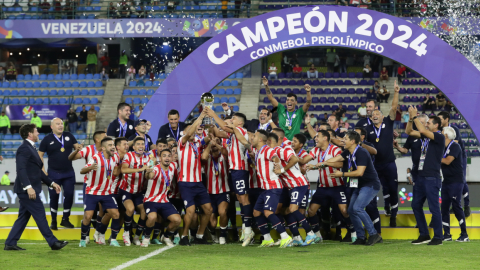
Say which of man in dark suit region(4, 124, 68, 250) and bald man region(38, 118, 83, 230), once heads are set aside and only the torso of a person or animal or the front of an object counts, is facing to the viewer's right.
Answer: the man in dark suit

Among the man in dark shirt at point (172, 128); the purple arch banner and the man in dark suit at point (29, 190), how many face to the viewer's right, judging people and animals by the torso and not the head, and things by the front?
1

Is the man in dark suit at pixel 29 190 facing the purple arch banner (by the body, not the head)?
yes

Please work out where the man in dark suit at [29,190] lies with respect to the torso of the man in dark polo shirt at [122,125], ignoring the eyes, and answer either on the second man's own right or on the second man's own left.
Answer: on the second man's own right

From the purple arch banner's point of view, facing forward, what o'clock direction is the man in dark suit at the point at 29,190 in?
The man in dark suit is roughly at 2 o'clock from the purple arch banner.

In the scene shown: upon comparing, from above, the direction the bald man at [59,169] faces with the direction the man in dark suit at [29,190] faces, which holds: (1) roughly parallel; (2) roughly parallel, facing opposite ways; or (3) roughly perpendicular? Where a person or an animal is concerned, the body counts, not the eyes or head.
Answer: roughly perpendicular

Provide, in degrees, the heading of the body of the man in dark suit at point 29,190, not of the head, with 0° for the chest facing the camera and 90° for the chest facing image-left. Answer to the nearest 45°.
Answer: approximately 270°

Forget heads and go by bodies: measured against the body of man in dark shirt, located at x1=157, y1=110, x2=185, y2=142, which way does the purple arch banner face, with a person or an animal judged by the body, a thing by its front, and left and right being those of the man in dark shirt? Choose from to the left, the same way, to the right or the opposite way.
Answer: the same way

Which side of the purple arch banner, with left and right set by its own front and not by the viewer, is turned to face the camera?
front

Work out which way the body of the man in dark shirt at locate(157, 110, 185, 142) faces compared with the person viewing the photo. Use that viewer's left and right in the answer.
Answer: facing the viewer

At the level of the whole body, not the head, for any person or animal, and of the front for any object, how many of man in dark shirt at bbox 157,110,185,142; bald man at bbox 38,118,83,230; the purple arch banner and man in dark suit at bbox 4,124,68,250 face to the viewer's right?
1

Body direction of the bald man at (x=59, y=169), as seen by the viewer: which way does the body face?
toward the camera

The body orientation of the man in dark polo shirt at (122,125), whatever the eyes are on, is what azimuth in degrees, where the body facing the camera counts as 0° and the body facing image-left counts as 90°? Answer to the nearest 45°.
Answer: approximately 315°
